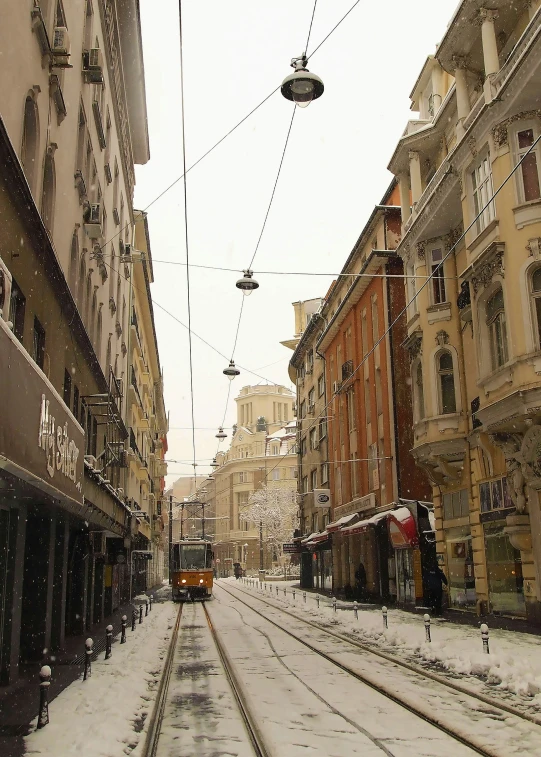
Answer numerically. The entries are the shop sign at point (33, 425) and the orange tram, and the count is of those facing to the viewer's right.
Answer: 1

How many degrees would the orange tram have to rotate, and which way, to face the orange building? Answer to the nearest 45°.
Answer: approximately 45° to its left

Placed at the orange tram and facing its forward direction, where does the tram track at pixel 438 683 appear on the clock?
The tram track is roughly at 12 o'clock from the orange tram.

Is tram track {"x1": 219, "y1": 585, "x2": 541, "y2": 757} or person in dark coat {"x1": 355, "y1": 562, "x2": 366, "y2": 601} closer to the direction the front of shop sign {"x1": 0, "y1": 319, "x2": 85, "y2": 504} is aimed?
the tram track

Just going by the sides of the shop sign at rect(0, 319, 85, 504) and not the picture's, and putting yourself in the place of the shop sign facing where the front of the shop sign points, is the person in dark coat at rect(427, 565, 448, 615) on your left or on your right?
on your left

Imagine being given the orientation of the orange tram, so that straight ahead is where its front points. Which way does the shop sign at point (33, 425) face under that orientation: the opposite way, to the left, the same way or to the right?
to the left

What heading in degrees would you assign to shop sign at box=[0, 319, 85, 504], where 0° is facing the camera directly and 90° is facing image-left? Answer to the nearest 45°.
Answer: approximately 270°

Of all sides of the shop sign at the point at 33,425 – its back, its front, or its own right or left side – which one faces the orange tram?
left

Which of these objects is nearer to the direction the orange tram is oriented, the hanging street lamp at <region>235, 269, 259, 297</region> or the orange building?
the hanging street lamp

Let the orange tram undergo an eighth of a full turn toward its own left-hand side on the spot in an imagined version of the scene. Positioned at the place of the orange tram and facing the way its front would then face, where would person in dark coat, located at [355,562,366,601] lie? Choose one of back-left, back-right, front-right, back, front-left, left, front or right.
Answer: front

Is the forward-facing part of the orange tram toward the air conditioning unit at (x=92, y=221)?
yes

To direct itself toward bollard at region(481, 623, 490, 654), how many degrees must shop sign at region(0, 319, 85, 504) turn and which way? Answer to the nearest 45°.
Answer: approximately 45° to its left
